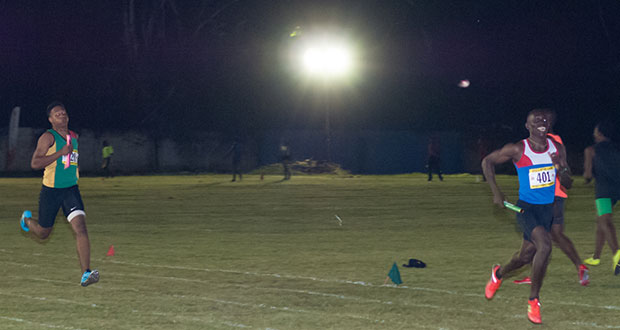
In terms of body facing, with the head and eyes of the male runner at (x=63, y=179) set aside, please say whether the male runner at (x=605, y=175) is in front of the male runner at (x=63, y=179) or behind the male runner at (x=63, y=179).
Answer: in front

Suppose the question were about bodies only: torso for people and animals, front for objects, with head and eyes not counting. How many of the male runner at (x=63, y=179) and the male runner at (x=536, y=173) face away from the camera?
0

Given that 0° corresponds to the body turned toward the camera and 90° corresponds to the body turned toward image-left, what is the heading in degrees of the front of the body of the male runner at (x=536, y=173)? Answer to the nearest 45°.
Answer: approximately 315°

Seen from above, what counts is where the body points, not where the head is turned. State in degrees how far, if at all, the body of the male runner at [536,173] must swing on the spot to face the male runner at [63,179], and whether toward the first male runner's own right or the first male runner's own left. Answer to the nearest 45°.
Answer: approximately 135° to the first male runner's own right

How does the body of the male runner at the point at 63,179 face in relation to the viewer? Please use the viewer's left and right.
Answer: facing the viewer and to the right of the viewer

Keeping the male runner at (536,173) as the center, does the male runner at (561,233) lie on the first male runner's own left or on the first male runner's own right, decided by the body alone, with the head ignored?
on the first male runner's own left
